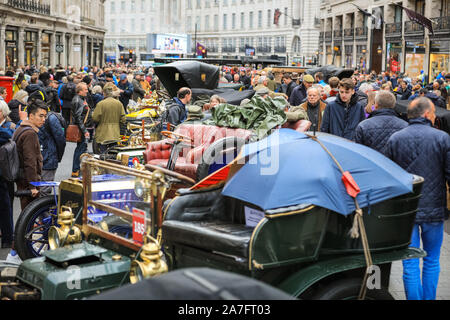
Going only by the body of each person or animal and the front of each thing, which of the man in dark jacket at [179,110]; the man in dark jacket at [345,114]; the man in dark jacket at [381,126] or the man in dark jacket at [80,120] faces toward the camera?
the man in dark jacket at [345,114]

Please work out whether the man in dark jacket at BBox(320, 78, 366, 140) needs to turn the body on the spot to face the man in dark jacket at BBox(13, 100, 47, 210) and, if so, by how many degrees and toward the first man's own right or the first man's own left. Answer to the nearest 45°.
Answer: approximately 45° to the first man's own right

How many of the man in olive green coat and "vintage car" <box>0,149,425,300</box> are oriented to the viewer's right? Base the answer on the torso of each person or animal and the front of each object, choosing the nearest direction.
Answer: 0

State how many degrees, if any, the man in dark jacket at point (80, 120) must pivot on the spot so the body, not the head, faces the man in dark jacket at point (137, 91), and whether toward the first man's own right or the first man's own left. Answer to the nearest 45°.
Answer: approximately 90° to the first man's own left

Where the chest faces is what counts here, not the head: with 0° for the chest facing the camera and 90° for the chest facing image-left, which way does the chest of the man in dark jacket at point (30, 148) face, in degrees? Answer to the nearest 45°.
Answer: approximately 270°

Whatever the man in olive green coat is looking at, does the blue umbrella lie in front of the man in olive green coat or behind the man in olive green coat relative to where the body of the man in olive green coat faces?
behind

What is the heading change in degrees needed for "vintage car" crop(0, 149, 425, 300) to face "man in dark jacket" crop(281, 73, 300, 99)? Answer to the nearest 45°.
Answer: approximately 135° to its right

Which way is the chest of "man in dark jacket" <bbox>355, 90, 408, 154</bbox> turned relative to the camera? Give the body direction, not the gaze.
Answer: away from the camera

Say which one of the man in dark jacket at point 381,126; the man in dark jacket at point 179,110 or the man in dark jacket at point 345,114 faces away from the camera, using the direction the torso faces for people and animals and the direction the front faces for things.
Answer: the man in dark jacket at point 381,126

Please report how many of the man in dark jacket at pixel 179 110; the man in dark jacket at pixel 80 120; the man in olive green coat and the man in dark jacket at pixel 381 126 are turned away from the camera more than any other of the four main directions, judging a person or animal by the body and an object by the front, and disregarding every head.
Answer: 2

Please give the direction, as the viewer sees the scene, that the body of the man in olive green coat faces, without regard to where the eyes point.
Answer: away from the camera
